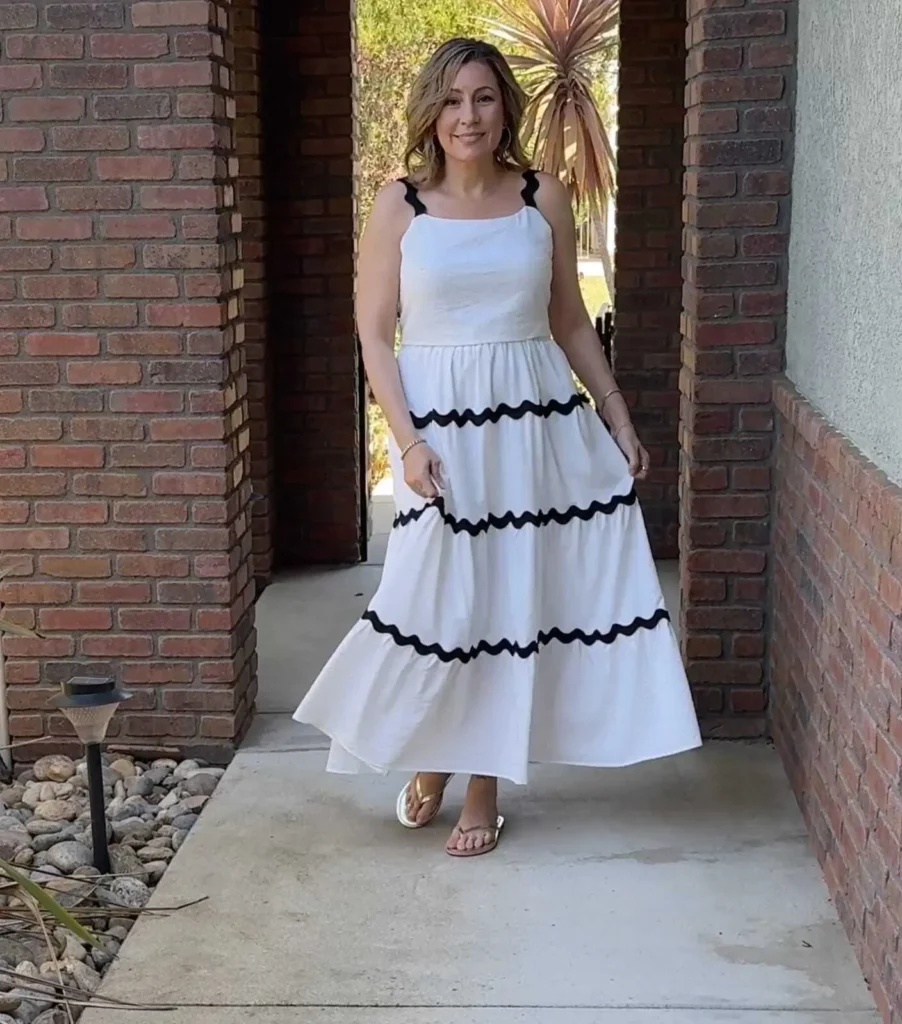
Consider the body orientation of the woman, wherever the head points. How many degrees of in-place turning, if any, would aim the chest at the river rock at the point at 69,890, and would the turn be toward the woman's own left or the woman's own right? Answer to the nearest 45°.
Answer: approximately 90° to the woman's own right

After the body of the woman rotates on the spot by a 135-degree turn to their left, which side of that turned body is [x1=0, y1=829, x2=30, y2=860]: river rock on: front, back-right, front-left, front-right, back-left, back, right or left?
back-left

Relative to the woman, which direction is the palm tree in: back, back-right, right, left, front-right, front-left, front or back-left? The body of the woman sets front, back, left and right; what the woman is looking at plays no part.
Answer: back

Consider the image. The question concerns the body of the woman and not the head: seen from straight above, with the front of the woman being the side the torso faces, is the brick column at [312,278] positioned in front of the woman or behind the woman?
behind

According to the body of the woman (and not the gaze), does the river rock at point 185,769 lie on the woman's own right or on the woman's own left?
on the woman's own right

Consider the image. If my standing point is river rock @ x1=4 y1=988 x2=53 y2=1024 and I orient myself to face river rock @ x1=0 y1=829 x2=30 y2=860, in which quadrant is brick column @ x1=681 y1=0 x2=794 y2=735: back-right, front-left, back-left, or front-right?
front-right

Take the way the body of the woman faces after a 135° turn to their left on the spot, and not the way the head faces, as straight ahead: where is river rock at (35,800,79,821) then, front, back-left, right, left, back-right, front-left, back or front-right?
back-left

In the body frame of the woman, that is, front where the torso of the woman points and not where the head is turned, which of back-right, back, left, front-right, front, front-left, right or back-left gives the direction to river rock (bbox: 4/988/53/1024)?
front-right

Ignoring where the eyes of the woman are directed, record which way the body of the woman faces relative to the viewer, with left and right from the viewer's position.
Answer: facing the viewer

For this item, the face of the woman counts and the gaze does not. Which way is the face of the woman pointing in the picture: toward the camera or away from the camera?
toward the camera

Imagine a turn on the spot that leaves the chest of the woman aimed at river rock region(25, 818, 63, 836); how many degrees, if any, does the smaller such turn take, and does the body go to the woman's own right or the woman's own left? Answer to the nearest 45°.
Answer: approximately 90° to the woman's own right

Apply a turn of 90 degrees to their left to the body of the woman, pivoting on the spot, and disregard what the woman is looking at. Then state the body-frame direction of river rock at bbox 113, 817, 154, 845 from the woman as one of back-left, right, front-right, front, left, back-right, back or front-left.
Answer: back

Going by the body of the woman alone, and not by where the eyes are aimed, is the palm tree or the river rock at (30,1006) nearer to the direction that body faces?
the river rock

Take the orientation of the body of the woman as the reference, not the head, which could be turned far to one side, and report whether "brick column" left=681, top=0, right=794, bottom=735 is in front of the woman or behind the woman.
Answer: behind
